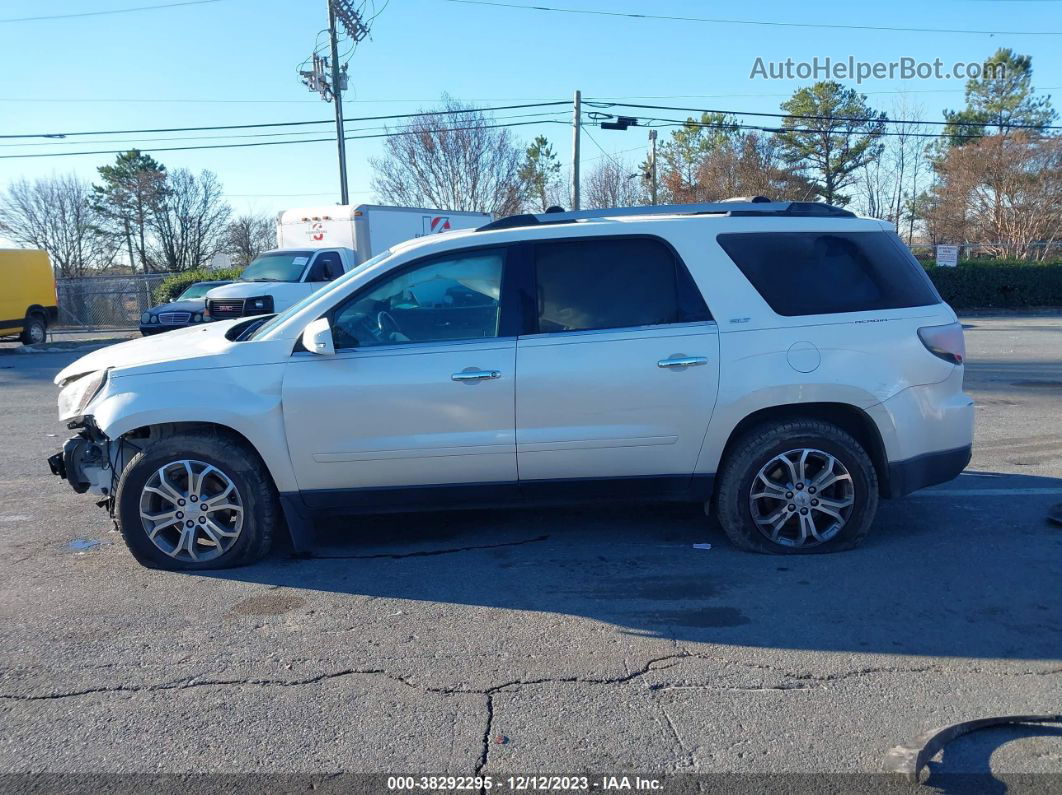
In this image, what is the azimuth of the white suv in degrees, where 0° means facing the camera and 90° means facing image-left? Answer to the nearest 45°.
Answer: approximately 90°

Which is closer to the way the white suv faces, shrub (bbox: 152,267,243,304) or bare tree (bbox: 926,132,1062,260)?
the shrub

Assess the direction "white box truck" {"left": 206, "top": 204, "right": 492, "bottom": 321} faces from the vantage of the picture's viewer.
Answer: facing the viewer and to the left of the viewer

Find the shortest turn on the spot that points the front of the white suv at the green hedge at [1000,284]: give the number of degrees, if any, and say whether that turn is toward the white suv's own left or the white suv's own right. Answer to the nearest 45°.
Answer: approximately 135° to the white suv's own right

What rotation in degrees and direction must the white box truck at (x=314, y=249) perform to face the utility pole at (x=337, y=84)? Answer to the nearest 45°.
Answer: approximately 135° to its right

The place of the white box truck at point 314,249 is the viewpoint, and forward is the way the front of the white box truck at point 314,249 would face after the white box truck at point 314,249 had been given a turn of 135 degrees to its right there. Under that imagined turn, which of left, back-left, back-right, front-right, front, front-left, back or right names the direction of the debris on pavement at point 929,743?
back

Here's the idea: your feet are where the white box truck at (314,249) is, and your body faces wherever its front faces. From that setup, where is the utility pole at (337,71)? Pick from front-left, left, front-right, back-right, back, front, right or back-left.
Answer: back-right

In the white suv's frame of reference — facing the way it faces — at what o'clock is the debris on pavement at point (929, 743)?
The debris on pavement is roughly at 8 o'clock from the white suv.

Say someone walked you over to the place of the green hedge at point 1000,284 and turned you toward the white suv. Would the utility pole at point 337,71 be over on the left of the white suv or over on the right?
right

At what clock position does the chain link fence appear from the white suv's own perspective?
The chain link fence is roughly at 2 o'clock from the white suv.

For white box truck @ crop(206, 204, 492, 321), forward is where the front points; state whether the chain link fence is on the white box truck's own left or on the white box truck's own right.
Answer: on the white box truck's own right

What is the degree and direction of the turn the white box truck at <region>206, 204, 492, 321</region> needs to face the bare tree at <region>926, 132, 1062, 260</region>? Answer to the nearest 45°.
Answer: approximately 135° to its left
